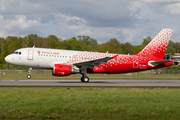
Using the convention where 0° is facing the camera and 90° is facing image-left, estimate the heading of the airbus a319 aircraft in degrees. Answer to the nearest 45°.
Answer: approximately 90°
